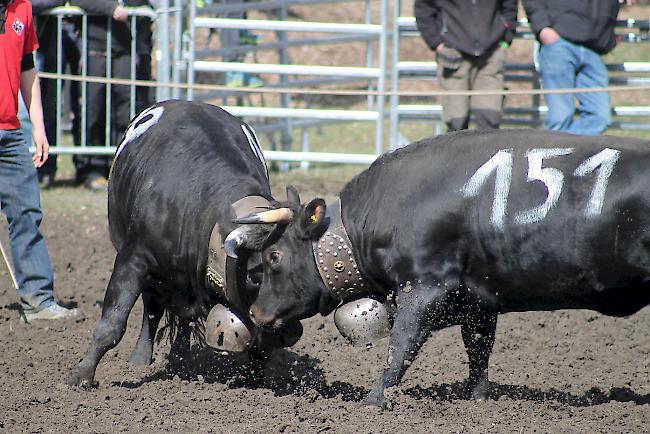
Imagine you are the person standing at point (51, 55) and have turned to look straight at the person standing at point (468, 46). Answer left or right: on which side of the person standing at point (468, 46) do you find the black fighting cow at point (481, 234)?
right

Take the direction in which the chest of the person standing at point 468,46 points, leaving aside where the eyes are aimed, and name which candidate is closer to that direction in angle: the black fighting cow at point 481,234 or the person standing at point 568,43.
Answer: the black fighting cow

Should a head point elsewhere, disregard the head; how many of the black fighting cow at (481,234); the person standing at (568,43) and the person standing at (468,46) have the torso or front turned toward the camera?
2

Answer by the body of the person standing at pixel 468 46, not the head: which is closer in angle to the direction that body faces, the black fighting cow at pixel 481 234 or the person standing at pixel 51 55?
the black fighting cow

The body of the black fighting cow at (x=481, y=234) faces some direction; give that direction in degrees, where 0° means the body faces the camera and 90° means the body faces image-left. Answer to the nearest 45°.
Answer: approximately 90°

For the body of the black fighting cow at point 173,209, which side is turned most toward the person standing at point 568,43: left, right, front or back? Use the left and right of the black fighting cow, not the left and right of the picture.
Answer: left

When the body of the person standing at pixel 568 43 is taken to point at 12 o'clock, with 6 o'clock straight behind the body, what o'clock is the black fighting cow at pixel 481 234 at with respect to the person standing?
The black fighting cow is roughly at 12 o'clock from the person standing.

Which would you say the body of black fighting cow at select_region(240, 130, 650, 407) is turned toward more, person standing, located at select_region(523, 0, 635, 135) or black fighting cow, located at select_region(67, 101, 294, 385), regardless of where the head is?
the black fighting cow, located at select_region(67, 101, 294, 385)

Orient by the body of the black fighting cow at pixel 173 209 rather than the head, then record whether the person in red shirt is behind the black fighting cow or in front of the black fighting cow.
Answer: behind
